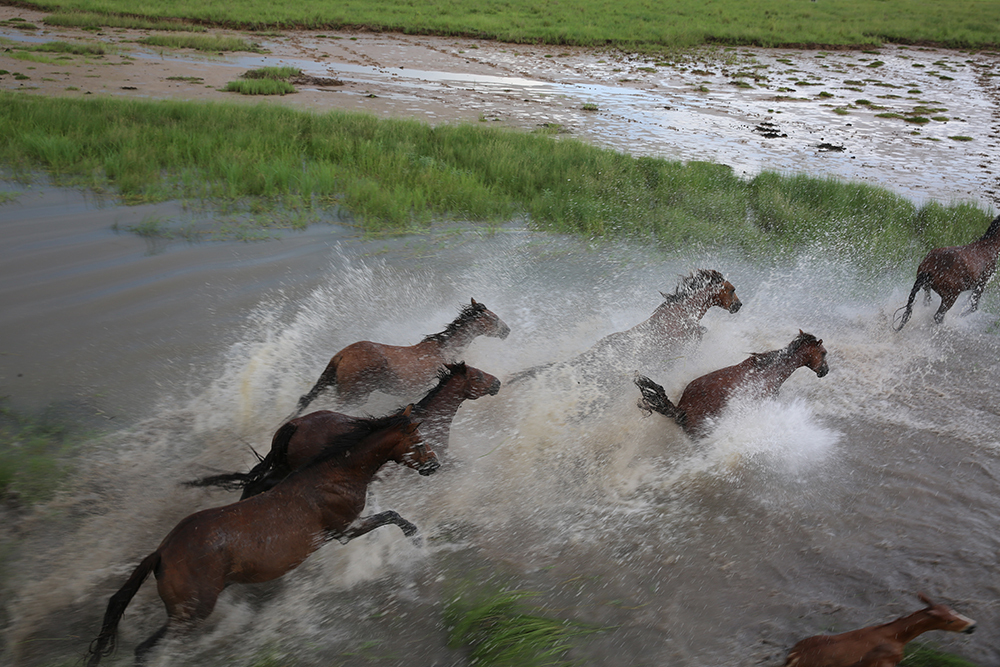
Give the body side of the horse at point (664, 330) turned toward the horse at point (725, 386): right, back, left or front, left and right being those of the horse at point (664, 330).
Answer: right

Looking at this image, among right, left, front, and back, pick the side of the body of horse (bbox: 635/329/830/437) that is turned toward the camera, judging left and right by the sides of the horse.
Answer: right

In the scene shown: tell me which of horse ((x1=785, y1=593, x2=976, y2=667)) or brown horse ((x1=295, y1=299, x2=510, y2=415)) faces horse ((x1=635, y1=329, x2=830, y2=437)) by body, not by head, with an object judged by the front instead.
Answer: the brown horse

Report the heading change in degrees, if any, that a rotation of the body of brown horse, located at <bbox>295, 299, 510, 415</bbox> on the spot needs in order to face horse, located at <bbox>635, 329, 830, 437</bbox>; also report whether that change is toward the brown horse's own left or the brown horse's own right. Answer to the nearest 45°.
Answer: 0° — it already faces it

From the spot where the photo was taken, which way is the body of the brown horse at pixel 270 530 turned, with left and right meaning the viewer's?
facing to the right of the viewer

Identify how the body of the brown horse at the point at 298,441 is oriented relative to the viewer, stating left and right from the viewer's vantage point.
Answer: facing to the right of the viewer

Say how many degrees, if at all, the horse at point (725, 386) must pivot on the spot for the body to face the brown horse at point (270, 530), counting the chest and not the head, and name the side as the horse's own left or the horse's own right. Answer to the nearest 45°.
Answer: approximately 135° to the horse's own right

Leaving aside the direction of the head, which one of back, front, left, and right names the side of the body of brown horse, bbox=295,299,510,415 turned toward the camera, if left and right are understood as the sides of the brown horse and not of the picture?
right

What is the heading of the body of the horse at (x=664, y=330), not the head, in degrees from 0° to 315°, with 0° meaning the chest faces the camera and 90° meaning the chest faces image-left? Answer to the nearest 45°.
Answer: approximately 270°

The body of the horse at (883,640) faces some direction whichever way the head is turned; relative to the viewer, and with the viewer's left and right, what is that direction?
facing to the right of the viewer

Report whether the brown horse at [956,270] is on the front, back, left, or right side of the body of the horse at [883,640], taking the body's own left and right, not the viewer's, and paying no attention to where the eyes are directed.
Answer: left
